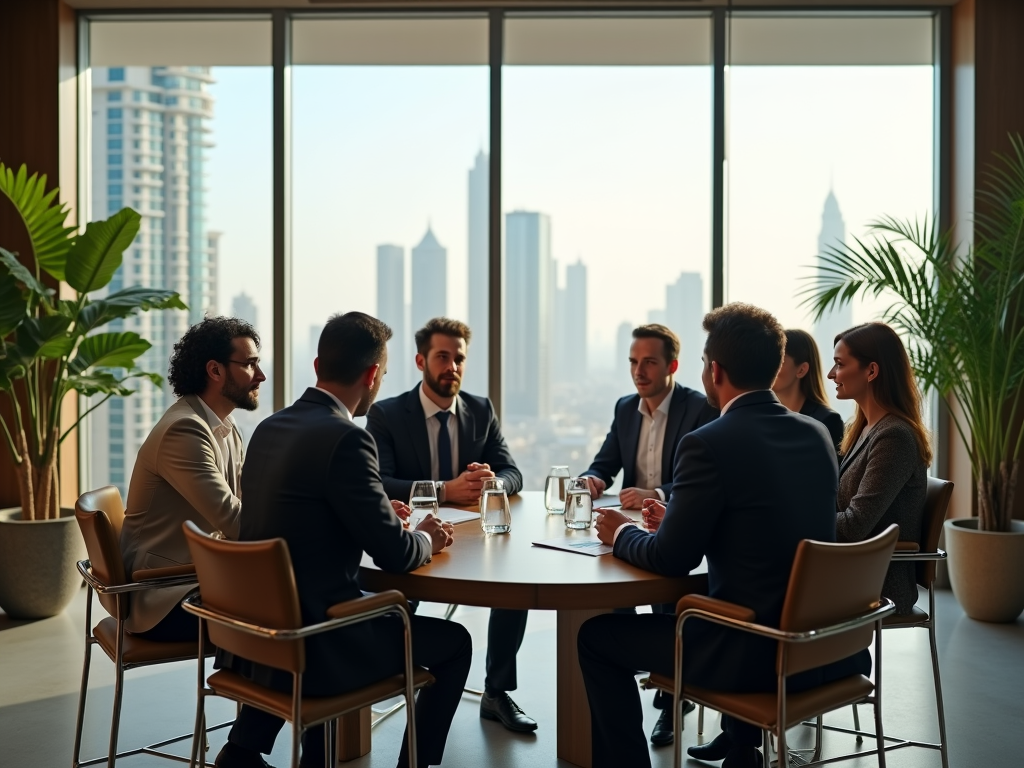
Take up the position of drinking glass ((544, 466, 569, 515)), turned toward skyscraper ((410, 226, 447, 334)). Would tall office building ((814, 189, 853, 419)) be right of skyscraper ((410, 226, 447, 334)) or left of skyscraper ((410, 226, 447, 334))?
right

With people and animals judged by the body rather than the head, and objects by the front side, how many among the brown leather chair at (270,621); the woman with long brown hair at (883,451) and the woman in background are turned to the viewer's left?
2

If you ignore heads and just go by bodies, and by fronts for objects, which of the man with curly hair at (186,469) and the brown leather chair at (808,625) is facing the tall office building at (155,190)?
the brown leather chair

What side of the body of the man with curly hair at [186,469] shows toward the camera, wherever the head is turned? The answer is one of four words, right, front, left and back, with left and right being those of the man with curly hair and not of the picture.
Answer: right

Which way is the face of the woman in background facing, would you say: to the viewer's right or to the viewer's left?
to the viewer's left

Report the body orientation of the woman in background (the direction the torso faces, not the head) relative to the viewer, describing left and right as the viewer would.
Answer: facing to the left of the viewer

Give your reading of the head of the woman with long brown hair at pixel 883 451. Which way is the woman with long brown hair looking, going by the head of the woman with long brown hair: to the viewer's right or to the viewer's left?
to the viewer's left

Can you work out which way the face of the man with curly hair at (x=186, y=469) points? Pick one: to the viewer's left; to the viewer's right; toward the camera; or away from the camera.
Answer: to the viewer's right

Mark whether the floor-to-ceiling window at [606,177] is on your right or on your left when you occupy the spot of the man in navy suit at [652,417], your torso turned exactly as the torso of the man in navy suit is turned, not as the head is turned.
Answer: on your right

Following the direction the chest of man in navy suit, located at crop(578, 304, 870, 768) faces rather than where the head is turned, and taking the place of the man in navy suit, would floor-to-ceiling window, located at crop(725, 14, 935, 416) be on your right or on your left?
on your right

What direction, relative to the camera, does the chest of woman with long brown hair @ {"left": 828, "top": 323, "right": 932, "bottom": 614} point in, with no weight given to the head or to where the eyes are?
to the viewer's left
